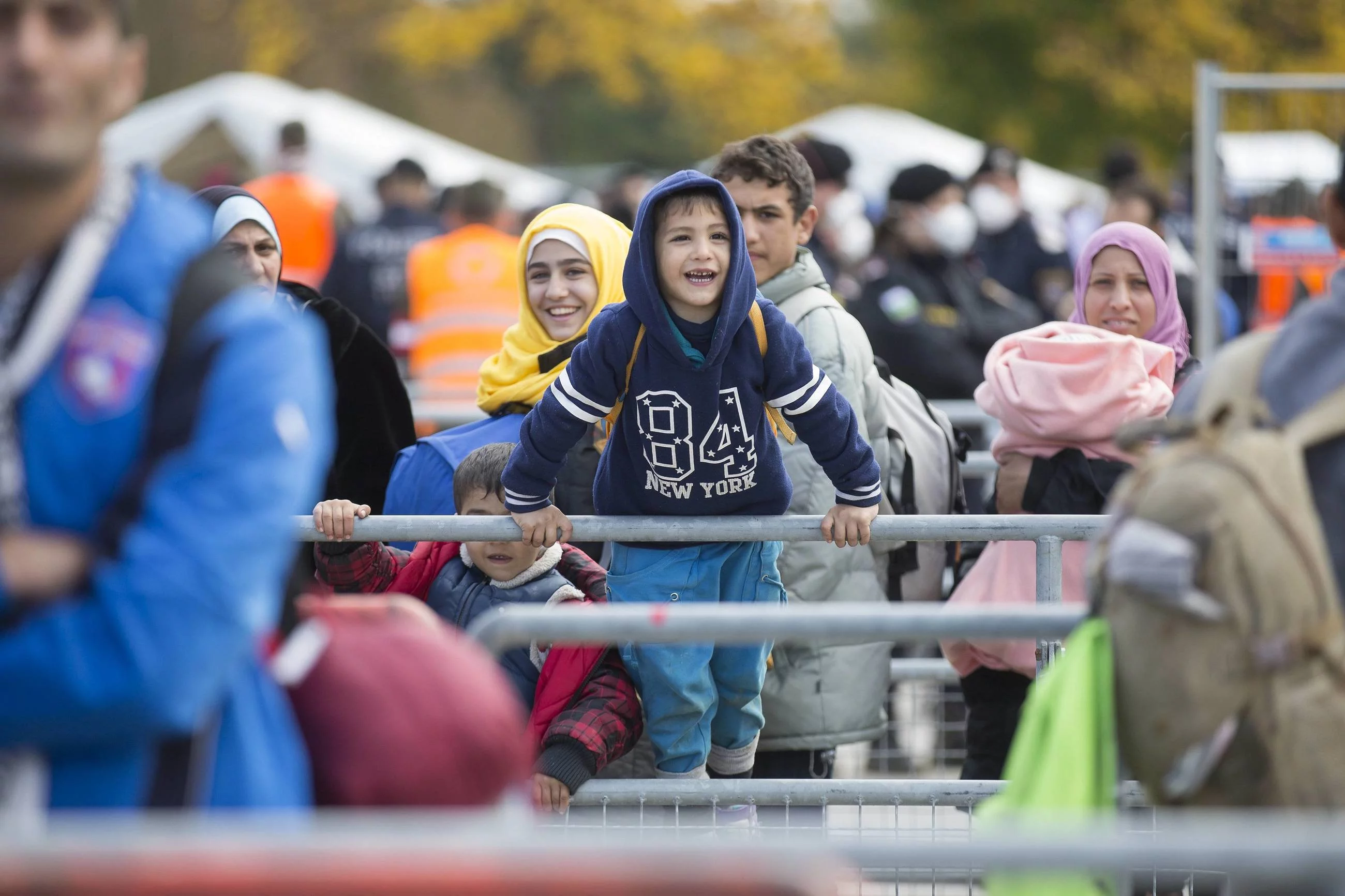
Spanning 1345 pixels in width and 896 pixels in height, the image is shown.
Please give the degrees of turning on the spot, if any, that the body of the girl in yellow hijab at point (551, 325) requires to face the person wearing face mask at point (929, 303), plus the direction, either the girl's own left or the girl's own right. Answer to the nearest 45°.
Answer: approximately 135° to the girl's own left

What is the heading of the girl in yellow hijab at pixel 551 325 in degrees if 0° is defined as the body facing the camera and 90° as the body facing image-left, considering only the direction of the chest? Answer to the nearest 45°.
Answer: approximately 0°

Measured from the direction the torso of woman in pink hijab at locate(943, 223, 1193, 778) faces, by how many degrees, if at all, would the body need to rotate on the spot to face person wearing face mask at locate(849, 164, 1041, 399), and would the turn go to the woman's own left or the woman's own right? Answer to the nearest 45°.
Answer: approximately 135° to the woman's own right

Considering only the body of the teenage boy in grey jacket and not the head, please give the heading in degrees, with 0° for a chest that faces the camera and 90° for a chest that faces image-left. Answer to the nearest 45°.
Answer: approximately 45°

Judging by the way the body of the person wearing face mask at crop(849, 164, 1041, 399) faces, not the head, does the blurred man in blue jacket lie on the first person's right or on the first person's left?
on the first person's right
